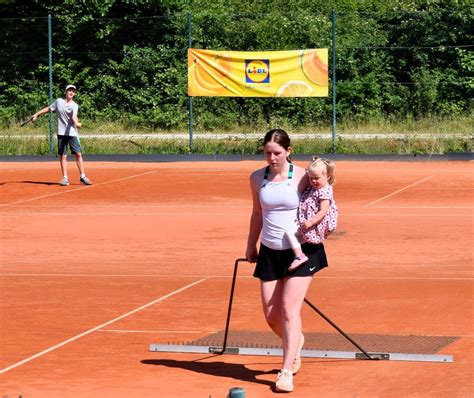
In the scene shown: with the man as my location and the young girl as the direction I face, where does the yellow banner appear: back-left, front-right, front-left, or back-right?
back-left

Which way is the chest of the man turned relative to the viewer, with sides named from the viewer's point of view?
facing the viewer and to the right of the viewer

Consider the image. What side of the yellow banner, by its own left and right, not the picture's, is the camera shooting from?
front

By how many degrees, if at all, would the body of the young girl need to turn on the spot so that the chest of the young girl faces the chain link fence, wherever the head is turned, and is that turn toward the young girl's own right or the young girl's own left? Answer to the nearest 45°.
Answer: approximately 135° to the young girl's own right

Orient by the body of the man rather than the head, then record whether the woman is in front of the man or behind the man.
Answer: in front

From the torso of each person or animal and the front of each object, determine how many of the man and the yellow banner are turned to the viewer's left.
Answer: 0

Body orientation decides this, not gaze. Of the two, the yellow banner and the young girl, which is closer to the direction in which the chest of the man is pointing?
the young girl

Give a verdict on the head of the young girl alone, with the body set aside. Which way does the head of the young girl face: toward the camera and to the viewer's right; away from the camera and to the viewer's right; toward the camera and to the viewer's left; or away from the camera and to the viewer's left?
toward the camera and to the viewer's left

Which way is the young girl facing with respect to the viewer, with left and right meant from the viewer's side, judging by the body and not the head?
facing the viewer and to the left of the viewer

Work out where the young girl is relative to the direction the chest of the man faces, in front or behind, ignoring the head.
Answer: in front
